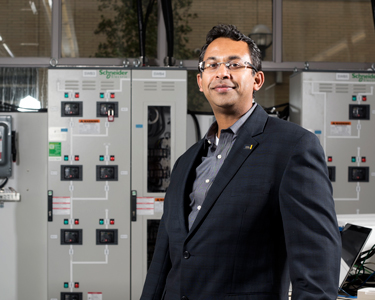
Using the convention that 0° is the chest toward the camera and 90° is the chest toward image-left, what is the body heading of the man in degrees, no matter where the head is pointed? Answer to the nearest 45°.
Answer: approximately 45°

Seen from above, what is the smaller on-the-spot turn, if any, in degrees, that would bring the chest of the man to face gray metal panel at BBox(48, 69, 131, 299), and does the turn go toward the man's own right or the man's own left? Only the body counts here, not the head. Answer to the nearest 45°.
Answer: approximately 90° to the man's own right

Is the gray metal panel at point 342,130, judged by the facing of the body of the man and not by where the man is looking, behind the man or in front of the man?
behind

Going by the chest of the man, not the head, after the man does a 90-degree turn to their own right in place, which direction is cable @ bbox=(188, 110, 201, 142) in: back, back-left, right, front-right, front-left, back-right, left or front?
front-right
